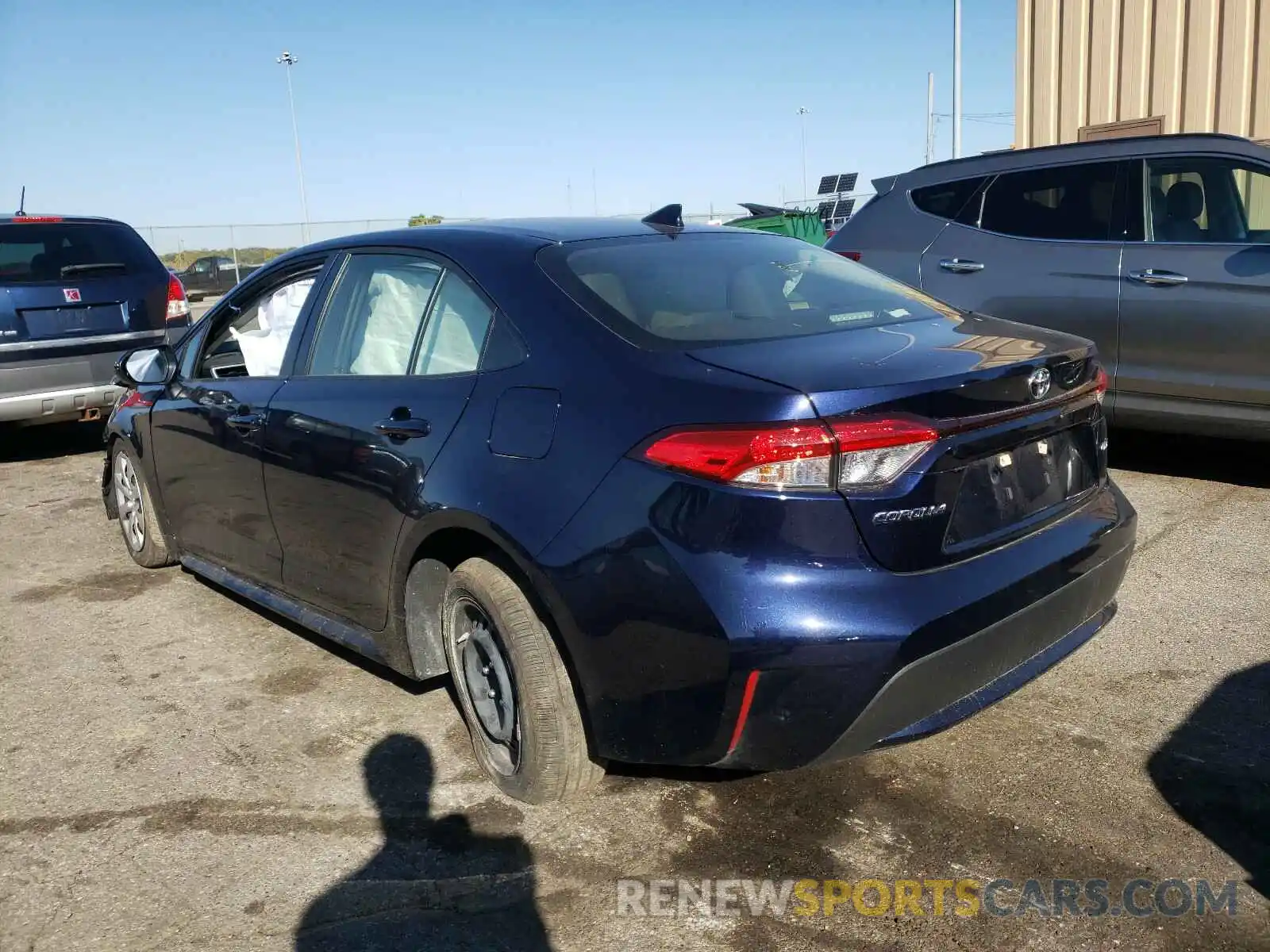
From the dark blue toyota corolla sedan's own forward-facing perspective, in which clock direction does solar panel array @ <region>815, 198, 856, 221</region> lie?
The solar panel array is roughly at 2 o'clock from the dark blue toyota corolla sedan.

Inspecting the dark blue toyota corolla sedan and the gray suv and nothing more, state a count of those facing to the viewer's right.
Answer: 1

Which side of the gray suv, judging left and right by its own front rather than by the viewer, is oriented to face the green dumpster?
left

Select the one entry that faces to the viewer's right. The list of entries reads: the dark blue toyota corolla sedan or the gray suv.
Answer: the gray suv

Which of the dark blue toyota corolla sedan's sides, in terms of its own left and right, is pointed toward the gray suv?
right

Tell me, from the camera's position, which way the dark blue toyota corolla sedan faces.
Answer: facing away from the viewer and to the left of the viewer

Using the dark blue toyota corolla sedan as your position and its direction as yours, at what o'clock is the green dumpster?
The green dumpster is roughly at 2 o'clock from the dark blue toyota corolla sedan.

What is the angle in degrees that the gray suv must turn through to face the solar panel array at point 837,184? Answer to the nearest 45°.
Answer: approximately 90° to its left

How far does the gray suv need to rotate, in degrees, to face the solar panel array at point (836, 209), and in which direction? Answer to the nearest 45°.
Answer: approximately 90° to its left

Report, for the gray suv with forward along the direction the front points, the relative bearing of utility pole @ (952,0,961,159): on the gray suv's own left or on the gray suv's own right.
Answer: on the gray suv's own left

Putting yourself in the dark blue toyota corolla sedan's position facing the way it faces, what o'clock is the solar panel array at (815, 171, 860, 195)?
The solar panel array is roughly at 2 o'clock from the dark blue toyota corolla sedan.

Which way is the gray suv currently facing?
to the viewer's right

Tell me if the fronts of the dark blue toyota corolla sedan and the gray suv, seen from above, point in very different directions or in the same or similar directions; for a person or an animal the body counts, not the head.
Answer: very different directions

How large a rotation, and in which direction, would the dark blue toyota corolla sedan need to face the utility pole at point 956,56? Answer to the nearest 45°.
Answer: approximately 45° to its right
